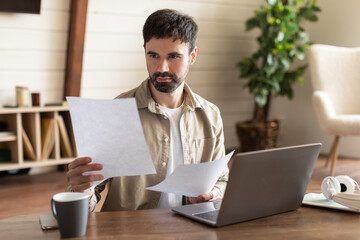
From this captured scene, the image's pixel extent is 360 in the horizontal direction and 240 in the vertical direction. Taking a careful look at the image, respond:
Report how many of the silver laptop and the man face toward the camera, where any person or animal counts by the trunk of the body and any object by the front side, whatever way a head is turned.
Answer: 1

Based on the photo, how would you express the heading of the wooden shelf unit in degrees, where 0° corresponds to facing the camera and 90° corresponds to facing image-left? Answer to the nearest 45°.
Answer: approximately 315°

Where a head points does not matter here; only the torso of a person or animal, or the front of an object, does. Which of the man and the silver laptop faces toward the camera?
the man

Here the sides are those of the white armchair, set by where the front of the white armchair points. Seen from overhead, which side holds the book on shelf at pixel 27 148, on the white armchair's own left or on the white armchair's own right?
on the white armchair's own right

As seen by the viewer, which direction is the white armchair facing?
toward the camera

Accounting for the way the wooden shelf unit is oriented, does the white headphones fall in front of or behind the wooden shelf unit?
in front

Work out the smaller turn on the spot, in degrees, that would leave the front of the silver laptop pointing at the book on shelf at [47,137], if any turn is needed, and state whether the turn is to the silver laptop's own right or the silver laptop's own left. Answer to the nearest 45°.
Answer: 0° — it already faces it

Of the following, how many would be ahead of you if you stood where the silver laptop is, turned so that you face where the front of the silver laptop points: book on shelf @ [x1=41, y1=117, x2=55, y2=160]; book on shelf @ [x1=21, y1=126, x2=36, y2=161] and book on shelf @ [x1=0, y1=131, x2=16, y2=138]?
3

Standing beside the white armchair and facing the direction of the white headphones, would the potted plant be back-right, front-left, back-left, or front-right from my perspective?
back-right

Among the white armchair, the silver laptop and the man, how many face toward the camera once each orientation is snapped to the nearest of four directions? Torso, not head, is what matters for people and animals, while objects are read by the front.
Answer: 2

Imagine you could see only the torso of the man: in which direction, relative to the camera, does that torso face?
toward the camera
